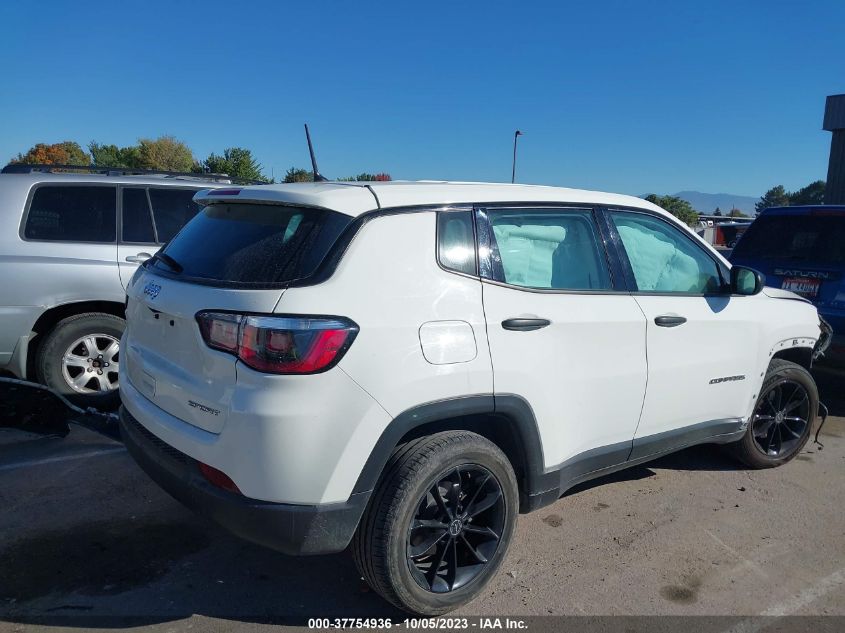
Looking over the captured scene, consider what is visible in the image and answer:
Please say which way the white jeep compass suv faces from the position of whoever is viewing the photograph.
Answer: facing away from the viewer and to the right of the viewer

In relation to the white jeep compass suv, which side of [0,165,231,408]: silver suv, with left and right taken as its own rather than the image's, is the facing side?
right

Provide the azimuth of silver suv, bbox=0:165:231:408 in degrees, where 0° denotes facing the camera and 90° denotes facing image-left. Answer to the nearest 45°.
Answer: approximately 270°

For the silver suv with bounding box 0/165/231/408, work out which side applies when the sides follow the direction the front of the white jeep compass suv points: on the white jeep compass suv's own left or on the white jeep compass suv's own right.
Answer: on the white jeep compass suv's own left
